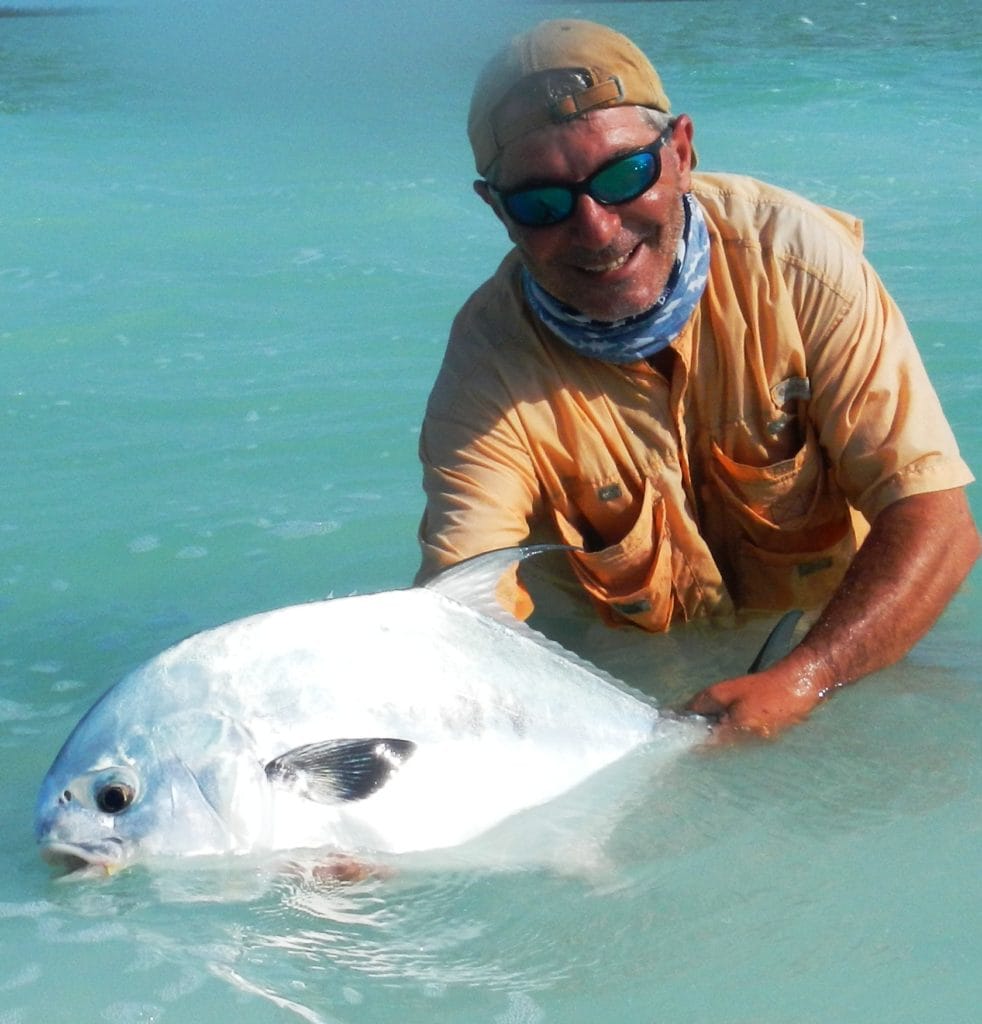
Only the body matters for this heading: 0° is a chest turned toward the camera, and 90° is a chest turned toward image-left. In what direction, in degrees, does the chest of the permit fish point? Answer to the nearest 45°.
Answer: approximately 90°

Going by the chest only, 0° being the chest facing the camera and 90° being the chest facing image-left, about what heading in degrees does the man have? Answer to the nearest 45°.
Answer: approximately 0°
